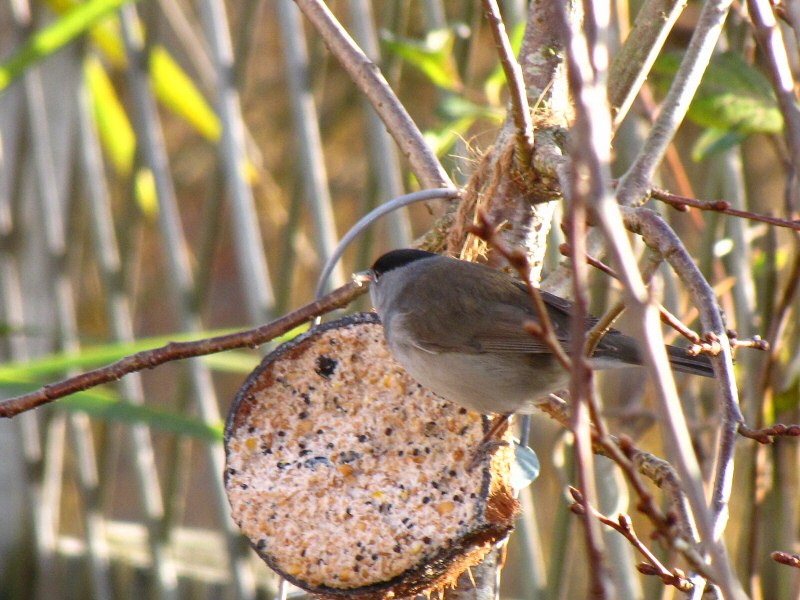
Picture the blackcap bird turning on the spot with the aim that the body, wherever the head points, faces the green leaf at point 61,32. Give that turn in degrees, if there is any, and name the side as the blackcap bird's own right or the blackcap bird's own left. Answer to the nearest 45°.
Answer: approximately 45° to the blackcap bird's own right

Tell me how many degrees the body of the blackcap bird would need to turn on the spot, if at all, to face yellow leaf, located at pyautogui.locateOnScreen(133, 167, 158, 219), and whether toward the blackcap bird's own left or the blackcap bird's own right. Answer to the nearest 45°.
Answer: approximately 45° to the blackcap bird's own right

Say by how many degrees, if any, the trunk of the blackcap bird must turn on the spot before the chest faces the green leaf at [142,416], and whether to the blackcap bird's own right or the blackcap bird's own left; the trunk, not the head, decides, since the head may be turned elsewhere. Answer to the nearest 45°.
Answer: approximately 45° to the blackcap bird's own right

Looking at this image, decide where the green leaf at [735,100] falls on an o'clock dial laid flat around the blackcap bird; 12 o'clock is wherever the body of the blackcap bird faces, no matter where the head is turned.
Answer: The green leaf is roughly at 5 o'clock from the blackcap bird.

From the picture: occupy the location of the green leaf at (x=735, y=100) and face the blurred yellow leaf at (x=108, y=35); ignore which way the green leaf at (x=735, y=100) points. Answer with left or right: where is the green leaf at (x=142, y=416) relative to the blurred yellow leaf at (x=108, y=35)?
left

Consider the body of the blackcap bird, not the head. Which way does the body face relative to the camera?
to the viewer's left
